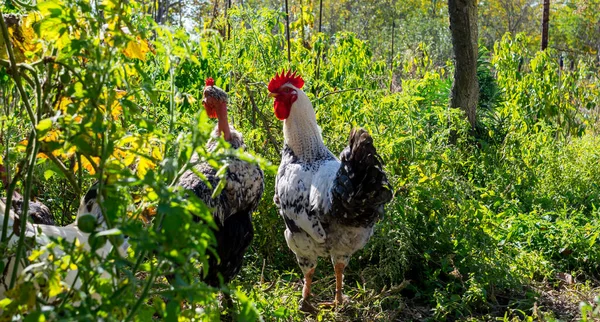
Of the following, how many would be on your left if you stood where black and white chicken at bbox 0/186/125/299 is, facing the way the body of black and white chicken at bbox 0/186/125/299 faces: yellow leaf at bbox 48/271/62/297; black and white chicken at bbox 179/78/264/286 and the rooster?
1

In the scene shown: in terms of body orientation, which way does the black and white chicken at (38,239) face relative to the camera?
to the viewer's left

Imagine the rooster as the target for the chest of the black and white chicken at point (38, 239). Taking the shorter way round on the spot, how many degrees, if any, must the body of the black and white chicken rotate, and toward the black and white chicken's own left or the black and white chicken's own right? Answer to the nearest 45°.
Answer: approximately 135° to the black and white chicken's own right
